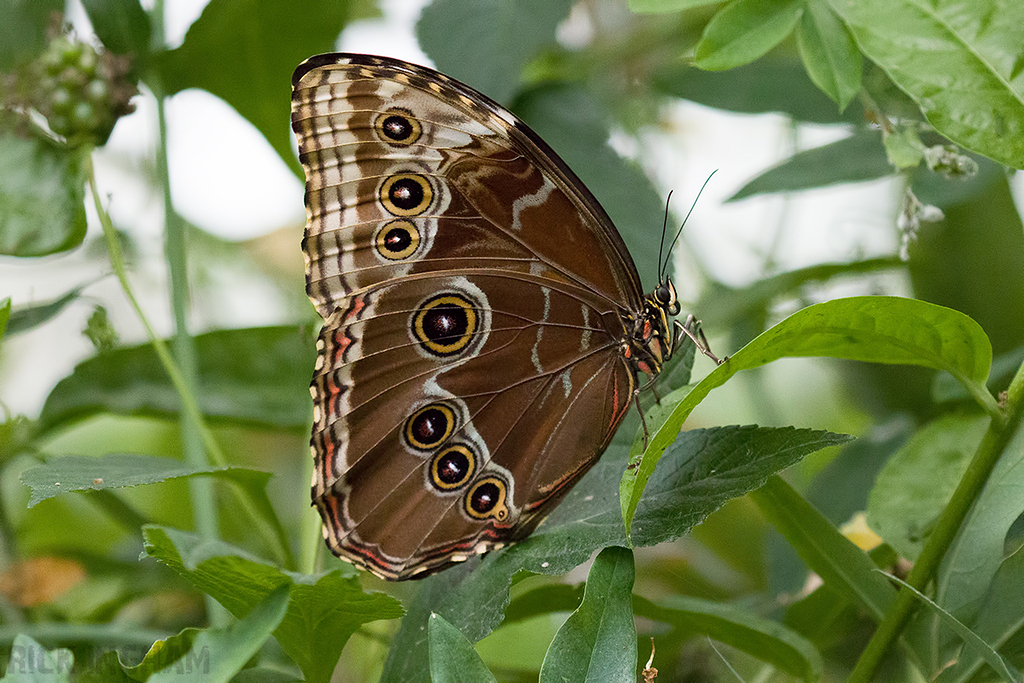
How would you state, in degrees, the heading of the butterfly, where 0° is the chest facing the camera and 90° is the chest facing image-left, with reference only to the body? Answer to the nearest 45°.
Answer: approximately 270°
